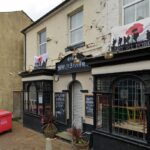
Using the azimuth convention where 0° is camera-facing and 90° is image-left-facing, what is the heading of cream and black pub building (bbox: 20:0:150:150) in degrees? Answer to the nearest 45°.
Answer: approximately 45°

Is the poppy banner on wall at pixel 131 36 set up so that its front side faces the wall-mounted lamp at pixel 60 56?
no

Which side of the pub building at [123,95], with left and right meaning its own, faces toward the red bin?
right

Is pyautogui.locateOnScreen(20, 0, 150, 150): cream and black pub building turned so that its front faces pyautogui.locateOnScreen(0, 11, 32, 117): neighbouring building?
no

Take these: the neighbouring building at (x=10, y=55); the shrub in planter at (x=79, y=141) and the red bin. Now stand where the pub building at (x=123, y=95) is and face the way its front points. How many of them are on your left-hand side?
0

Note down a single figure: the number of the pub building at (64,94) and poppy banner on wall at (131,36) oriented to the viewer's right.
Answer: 0

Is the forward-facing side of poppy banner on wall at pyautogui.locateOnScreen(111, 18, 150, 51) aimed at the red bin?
no
